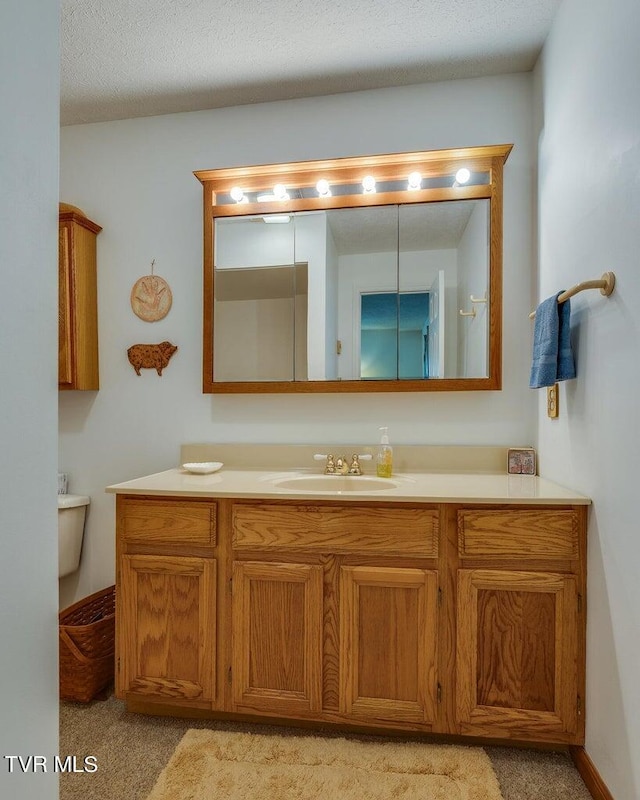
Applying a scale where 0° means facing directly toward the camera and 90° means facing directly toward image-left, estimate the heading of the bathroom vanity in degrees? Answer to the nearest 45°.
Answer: approximately 0°

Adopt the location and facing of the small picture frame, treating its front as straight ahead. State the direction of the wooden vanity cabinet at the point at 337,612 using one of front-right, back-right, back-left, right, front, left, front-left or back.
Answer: front-right

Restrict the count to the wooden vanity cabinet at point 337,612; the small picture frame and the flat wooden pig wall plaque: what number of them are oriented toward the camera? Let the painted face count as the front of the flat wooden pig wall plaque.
3

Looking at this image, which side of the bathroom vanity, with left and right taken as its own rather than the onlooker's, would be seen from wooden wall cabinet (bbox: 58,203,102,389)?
right

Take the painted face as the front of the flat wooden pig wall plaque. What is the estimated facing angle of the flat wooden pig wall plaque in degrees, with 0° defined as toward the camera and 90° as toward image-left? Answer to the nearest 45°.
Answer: approximately 0°
